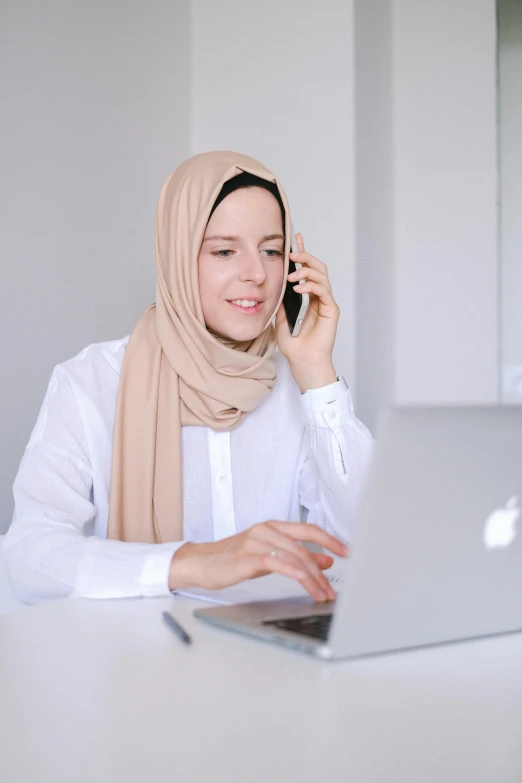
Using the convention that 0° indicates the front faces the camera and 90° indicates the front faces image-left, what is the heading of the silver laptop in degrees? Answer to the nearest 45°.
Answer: approximately 135°

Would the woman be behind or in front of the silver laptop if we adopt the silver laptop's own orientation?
in front

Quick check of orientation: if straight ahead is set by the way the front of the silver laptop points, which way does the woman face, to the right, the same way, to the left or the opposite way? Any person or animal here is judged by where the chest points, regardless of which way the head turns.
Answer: the opposite way

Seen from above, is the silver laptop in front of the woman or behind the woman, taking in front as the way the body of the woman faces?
in front

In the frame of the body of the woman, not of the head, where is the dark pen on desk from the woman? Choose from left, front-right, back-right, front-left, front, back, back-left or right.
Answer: front-right

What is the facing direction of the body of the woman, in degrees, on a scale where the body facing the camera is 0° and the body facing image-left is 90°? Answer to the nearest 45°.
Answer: approximately 315°
